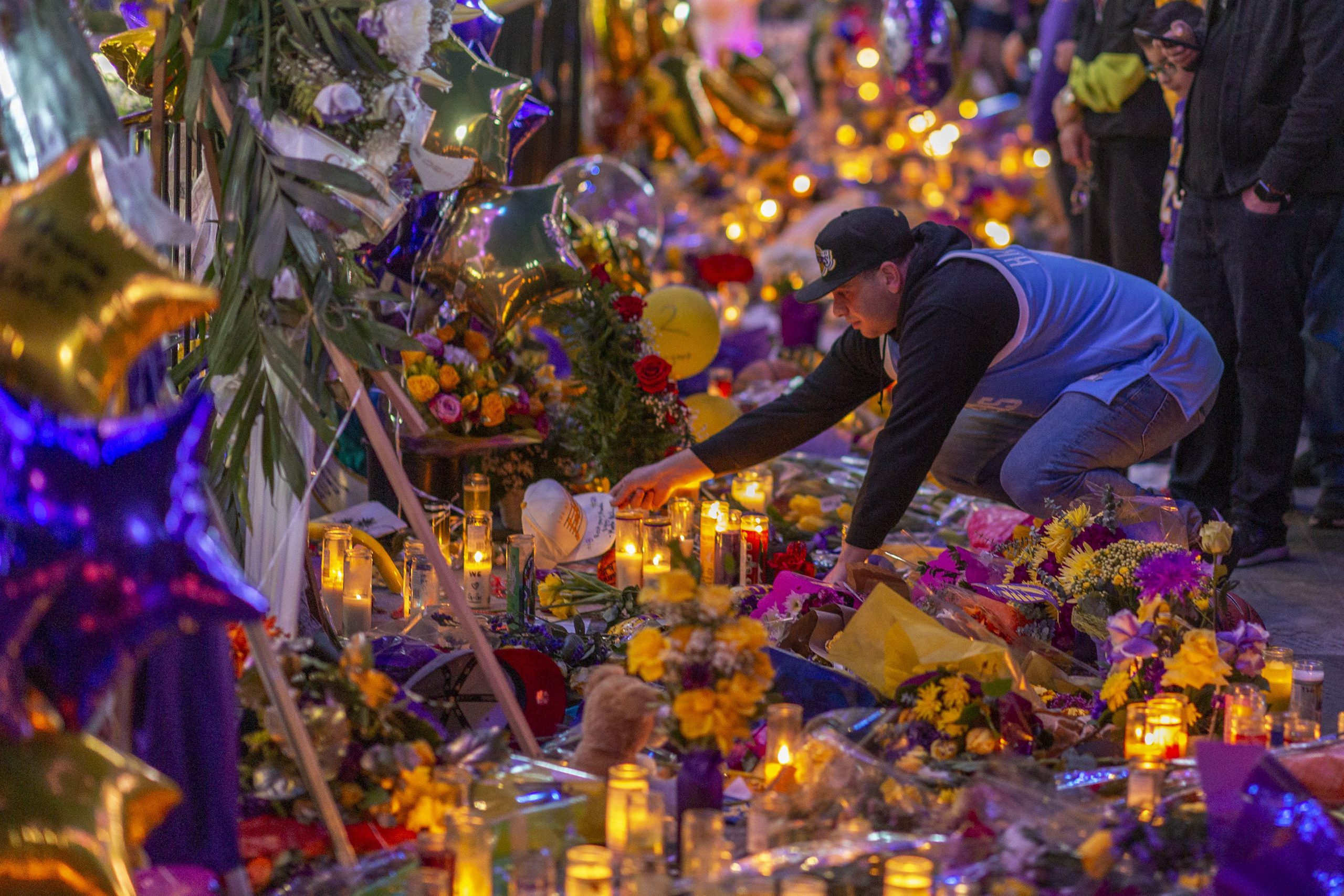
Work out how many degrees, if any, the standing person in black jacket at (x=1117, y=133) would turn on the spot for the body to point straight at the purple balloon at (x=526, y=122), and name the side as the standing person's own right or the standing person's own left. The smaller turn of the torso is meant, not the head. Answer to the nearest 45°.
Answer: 0° — they already face it

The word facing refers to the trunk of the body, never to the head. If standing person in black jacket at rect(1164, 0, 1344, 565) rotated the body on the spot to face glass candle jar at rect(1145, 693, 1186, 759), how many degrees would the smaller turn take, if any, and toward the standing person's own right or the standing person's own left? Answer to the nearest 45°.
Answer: approximately 45° to the standing person's own left

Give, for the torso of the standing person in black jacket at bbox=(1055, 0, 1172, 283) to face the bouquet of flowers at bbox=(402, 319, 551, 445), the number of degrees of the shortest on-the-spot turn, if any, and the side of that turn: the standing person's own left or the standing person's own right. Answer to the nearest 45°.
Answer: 0° — they already face it

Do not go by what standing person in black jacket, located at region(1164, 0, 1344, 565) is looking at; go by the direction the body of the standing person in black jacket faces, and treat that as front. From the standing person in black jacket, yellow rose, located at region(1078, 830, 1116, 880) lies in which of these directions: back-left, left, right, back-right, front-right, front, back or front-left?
front-left

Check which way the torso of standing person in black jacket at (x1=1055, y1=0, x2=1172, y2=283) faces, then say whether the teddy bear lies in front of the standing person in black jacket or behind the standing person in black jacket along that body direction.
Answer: in front

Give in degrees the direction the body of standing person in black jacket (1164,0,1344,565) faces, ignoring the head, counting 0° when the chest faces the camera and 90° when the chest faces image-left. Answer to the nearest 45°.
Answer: approximately 45°

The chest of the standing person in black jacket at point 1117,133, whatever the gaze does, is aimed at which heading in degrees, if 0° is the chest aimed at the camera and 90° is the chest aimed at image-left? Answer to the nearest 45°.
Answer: approximately 45°

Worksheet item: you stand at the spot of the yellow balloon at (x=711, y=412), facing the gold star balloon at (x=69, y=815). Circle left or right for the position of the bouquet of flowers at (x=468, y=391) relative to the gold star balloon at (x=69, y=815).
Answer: right

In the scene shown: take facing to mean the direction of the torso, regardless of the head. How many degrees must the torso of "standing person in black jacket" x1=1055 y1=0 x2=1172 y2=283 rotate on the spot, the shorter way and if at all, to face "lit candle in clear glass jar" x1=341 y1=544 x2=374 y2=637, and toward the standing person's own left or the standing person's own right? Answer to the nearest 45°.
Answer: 0° — they already face it
